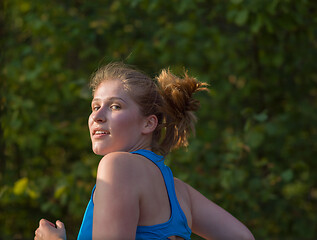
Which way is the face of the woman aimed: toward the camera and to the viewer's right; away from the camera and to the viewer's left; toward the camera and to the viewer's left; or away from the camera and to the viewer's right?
toward the camera and to the viewer's left

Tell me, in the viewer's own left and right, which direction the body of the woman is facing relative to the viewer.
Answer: facing away from the viewer and to the left of the viewer
